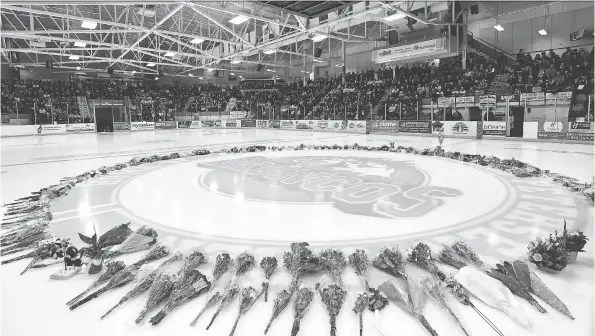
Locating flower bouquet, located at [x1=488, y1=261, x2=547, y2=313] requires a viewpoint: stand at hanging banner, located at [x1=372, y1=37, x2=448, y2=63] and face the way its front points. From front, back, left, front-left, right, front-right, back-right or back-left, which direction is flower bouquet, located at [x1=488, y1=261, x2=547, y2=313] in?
front-left

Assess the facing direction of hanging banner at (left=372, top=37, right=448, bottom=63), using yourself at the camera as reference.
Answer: facing the viewer and to the left of the viewer

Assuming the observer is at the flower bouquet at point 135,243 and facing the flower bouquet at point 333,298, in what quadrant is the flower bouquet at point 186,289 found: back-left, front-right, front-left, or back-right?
front-right

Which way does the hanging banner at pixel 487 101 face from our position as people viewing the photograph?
facing the viewer

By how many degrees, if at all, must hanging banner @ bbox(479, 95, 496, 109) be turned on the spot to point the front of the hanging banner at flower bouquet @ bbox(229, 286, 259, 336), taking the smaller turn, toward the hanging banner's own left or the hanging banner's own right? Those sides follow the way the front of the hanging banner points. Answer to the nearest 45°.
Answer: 0° — it already faces it

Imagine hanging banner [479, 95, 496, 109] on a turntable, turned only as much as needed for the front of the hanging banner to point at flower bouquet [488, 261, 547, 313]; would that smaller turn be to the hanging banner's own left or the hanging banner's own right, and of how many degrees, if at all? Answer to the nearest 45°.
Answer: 0° — it already faces it

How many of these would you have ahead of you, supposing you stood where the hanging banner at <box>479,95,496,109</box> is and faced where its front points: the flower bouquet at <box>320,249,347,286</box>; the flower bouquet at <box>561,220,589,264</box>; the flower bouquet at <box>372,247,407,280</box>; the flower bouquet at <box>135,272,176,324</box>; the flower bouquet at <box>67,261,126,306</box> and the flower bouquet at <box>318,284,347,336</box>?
6

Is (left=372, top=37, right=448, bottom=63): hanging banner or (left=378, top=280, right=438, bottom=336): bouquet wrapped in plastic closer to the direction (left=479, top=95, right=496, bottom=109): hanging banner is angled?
the bouquet wrapped in plastic

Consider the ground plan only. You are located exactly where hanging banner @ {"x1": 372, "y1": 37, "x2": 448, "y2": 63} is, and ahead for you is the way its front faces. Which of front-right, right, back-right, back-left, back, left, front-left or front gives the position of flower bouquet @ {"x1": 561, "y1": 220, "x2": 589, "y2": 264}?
front-left

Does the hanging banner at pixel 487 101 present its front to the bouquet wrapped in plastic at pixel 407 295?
yes

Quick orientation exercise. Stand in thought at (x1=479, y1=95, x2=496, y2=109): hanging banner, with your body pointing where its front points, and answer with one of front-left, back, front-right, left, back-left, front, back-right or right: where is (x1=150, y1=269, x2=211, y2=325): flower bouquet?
front

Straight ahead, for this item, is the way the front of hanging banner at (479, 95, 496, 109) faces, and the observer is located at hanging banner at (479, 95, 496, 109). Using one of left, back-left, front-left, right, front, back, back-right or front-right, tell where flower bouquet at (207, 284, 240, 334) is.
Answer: front

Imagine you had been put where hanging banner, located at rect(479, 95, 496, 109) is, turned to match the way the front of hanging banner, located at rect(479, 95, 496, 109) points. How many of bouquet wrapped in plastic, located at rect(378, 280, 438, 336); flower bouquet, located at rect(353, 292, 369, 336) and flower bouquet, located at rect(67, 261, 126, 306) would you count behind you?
0

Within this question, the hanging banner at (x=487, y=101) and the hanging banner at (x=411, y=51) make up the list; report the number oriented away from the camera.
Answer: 0

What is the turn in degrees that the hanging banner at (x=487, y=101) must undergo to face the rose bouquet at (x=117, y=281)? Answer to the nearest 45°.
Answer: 0° — it already faces it

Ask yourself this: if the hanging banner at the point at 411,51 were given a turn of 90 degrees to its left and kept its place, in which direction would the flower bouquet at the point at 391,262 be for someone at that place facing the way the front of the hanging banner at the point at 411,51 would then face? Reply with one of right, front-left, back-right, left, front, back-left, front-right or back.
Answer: front-right

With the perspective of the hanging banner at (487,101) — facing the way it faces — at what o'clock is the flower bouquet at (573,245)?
The flower bouquet is roughly at 12 o'clock from the hanging banner.

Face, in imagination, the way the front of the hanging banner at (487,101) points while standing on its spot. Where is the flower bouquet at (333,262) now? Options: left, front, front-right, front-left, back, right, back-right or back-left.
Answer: front
